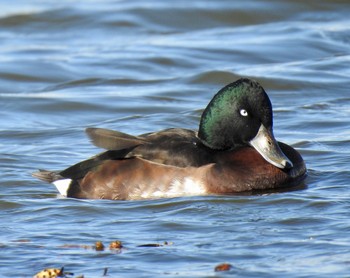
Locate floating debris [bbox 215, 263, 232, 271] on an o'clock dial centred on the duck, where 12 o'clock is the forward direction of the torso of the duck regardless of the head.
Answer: The floating debris is roughly at 3 o'clock from the duck.

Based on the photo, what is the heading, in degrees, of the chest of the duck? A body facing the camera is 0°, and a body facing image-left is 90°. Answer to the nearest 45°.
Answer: approximately 270°

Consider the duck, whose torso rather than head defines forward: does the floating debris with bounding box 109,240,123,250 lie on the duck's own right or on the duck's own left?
on the duck's own right
